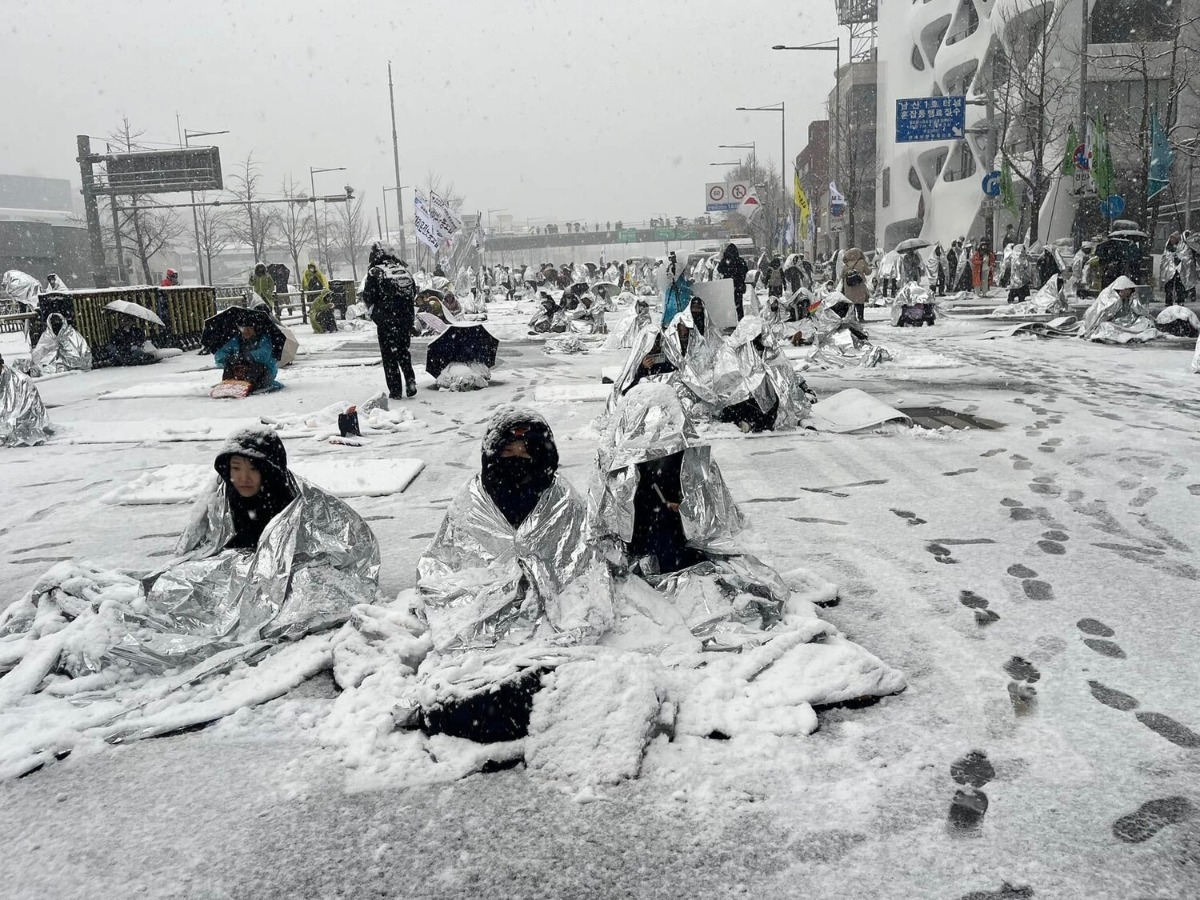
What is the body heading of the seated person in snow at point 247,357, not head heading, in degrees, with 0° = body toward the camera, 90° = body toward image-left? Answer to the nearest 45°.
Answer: approximately 0°

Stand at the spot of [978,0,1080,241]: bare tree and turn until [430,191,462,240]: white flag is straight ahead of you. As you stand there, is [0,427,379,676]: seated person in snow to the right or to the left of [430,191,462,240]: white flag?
left

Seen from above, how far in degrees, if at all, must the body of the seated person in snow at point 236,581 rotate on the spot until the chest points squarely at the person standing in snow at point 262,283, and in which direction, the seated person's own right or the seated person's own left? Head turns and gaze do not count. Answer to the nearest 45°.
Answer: approximately 135° to the seated person's own right

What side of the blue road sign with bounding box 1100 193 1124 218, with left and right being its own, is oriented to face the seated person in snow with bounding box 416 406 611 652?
front

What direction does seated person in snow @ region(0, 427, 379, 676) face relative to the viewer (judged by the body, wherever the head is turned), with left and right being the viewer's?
facing the viewer and to the left of the viewer

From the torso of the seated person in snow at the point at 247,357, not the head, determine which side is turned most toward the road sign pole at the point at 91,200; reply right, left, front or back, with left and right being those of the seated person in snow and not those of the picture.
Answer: back

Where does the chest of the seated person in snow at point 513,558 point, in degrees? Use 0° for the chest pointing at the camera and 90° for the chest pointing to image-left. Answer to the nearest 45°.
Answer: approximately 0°

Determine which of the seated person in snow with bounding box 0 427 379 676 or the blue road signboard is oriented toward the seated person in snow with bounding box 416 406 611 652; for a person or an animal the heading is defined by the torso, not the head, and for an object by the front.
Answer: the blue road signboard

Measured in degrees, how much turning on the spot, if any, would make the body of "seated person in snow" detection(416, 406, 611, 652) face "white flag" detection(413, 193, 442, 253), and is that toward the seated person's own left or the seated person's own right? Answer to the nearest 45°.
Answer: approximately 180°

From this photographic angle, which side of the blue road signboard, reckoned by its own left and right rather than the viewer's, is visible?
front

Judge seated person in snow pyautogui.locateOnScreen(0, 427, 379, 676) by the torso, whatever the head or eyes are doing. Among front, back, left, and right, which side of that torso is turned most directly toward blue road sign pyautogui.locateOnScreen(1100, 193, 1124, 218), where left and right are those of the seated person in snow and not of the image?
back

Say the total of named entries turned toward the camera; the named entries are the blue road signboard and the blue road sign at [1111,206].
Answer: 2

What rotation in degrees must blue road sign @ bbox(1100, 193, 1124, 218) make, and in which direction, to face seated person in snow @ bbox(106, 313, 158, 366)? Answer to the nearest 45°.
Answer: approximately 45° to its right

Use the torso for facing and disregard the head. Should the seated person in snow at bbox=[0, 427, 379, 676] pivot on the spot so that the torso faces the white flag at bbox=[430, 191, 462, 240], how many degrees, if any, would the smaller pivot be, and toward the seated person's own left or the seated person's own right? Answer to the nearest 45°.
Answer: approximately 135° to the seated person's own right
